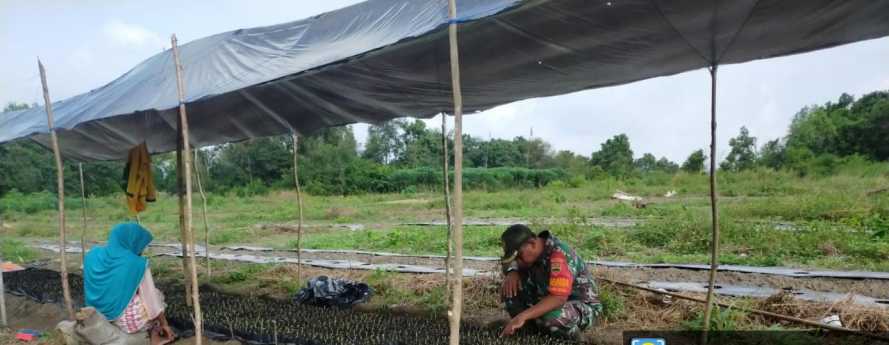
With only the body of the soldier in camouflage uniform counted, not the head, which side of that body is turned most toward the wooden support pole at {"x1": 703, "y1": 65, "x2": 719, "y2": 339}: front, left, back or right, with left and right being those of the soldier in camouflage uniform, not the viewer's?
back

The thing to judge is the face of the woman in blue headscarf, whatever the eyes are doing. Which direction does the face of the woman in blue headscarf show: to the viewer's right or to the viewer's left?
to the viewer's right

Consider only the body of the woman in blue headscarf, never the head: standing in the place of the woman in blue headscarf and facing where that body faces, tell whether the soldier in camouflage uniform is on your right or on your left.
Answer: on your right

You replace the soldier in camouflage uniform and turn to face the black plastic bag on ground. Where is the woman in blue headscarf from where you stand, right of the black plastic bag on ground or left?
left

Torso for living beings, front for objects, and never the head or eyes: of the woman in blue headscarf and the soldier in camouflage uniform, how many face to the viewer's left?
1

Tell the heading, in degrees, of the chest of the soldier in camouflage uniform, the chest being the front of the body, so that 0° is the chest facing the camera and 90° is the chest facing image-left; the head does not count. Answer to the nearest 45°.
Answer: approximately 90°

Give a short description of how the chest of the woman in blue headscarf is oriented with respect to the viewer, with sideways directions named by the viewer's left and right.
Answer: facing away from the viewer and to the right of the viewer

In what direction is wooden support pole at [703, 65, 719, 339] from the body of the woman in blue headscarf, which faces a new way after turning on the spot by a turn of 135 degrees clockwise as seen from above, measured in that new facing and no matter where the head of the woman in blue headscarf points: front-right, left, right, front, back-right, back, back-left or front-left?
front-left

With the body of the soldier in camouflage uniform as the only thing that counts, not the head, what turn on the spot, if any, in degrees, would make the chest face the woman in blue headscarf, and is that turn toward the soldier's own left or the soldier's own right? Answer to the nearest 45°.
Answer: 0° — they already face them
